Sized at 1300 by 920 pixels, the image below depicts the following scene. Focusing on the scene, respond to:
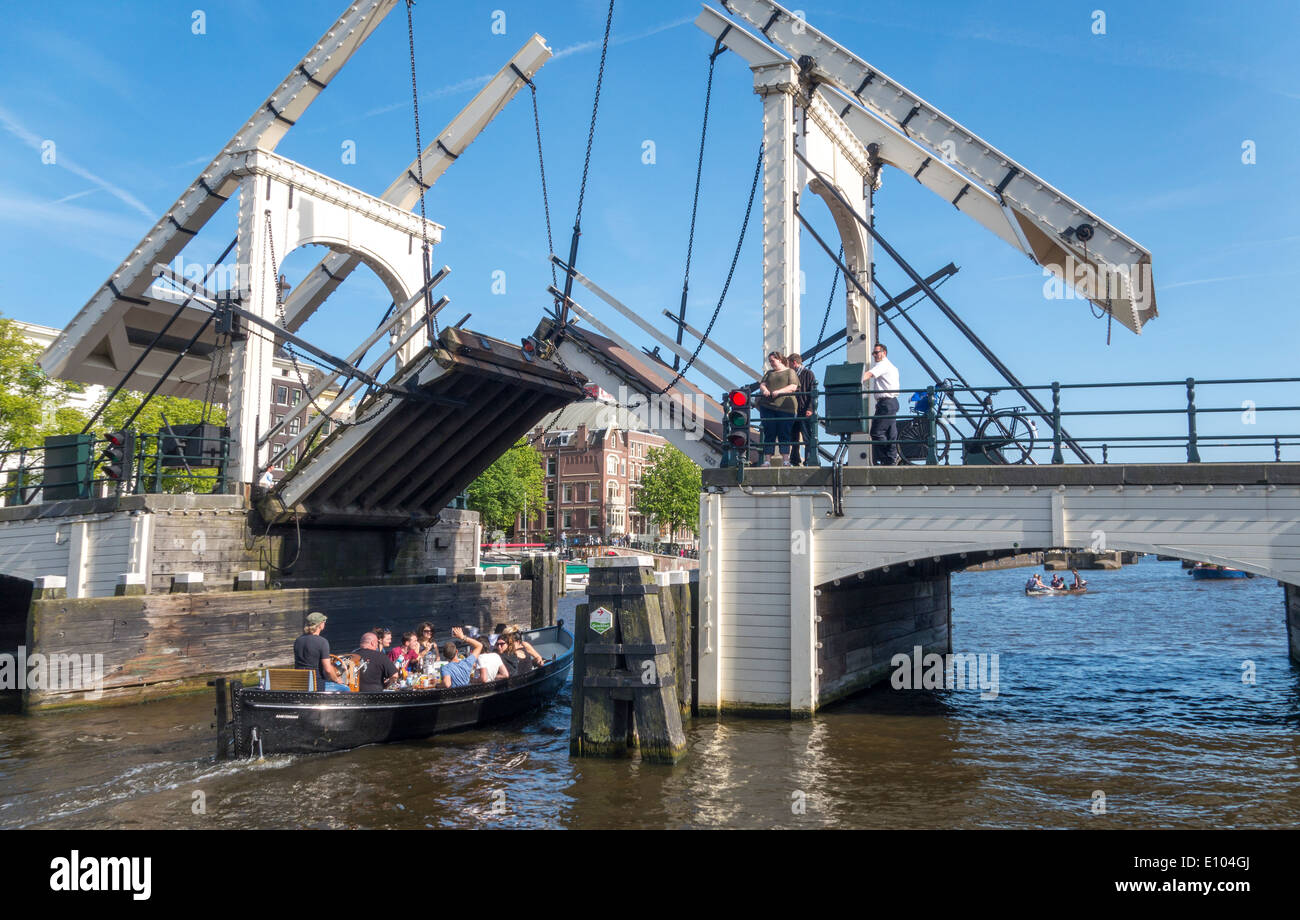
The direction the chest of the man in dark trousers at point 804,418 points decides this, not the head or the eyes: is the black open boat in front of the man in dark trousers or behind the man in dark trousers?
in front

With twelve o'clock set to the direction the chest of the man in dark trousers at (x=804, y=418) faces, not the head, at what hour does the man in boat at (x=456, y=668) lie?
The man in boat is roughly at 1 o'clock from the man in dark trousers.

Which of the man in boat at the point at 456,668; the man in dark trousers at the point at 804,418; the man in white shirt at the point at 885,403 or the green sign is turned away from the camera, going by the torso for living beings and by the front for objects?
the man in boat

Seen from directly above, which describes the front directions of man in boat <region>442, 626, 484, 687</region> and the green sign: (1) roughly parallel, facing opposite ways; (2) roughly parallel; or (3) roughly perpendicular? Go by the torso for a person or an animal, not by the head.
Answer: roughly parallel, facing opposite ways

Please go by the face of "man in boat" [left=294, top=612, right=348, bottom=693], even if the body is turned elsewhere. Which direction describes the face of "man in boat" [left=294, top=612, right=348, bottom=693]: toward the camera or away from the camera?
away from the camera

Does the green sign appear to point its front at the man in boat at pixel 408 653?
no

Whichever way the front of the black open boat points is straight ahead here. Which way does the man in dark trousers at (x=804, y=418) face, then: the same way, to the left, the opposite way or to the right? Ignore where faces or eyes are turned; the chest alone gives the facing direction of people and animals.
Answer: the opposite way

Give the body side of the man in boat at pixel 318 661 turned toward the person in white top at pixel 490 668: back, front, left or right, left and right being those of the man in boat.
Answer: front

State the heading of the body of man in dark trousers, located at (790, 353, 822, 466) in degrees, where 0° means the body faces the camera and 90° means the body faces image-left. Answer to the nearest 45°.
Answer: approximately 45°

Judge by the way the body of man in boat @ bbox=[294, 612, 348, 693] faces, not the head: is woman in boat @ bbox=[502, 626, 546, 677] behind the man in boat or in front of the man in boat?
in front

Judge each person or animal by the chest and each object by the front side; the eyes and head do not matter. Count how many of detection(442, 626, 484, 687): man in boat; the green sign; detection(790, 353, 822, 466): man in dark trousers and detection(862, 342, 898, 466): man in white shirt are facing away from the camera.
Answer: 1

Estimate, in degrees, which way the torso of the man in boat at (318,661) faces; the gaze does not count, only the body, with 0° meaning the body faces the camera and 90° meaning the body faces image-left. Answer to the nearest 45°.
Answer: approximately 225°

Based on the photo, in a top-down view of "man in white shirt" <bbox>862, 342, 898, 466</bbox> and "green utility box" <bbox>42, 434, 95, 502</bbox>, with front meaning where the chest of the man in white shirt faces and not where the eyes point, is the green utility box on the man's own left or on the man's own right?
on the man's own right

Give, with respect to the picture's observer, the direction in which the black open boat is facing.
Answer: facing away from the viewer and to the right of the viewer

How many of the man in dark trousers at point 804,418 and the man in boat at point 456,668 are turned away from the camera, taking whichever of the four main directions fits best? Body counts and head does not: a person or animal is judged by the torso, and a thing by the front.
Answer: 1

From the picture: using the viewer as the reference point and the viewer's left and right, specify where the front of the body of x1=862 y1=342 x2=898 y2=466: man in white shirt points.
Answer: facing the viewer and to the left of the viewer

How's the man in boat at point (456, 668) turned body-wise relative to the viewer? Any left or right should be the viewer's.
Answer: facing away from the viewer

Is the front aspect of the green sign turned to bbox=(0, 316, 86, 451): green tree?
no

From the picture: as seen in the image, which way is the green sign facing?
toward the camera

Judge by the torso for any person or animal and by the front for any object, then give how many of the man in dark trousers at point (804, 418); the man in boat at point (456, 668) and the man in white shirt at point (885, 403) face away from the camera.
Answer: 1
